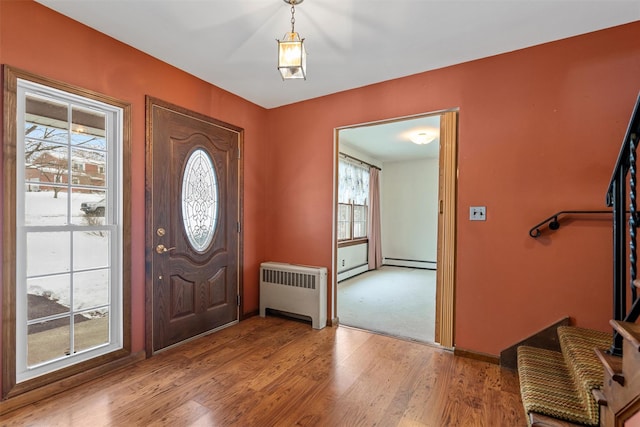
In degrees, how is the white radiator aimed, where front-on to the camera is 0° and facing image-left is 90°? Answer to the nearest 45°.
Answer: approximately 45°

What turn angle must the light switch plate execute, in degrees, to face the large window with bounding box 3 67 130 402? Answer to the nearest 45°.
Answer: approximately 45° to its right

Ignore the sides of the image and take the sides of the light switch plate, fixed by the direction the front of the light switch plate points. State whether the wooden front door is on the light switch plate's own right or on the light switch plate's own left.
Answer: on the light switch plate's own right

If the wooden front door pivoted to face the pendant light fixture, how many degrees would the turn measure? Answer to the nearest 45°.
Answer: approximately 45° to its right

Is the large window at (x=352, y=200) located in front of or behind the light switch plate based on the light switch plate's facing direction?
behind

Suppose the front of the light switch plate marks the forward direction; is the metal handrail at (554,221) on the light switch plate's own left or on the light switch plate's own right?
on the light switch plate's own left
